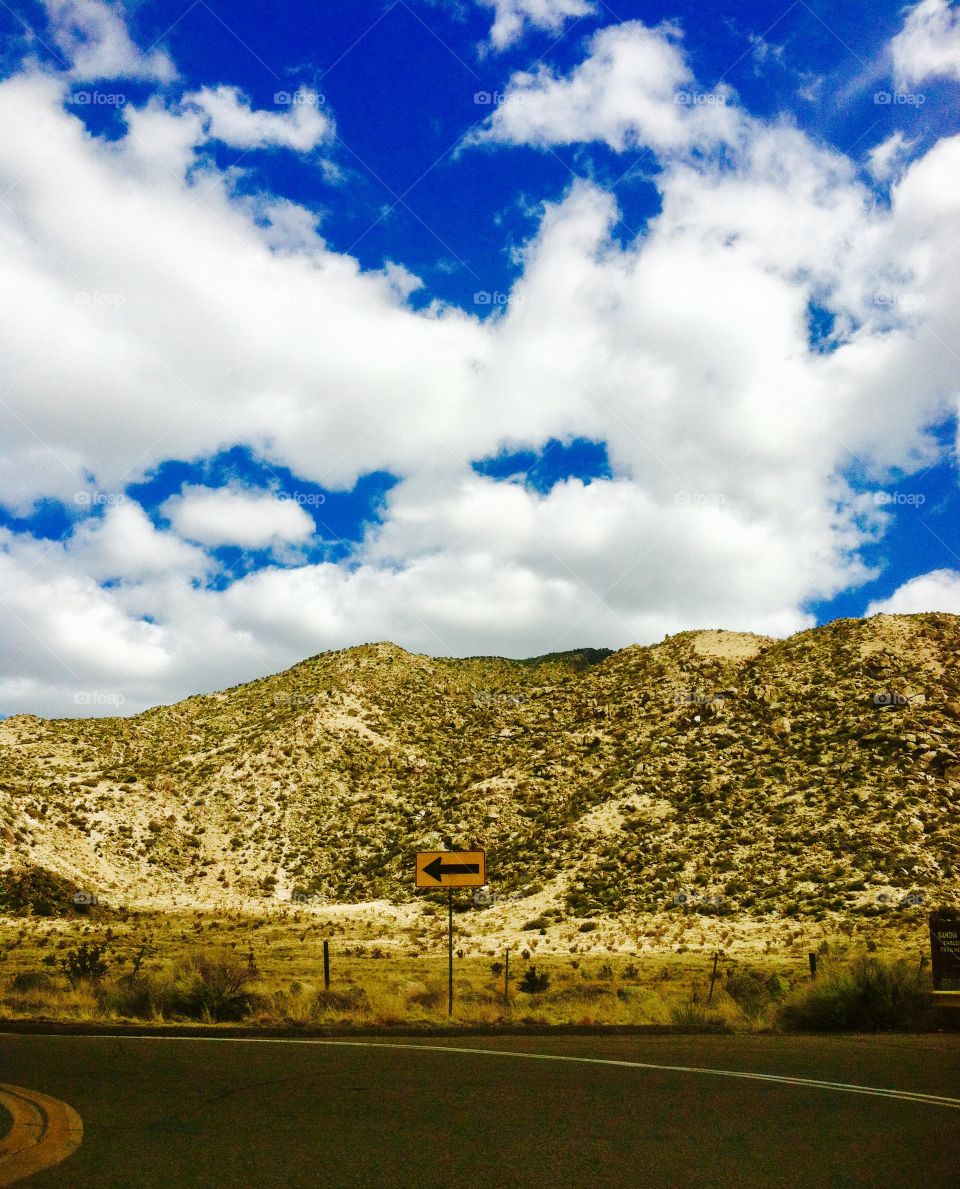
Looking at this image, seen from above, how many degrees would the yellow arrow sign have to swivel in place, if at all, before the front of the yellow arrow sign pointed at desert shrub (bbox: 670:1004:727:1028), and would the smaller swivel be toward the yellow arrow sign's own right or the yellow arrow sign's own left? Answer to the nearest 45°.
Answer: approximately 90° to the yellow arrow sign's own left

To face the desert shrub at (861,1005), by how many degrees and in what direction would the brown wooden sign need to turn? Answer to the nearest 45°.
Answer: approximately 90° to its right

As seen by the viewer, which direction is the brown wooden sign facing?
toward the camera

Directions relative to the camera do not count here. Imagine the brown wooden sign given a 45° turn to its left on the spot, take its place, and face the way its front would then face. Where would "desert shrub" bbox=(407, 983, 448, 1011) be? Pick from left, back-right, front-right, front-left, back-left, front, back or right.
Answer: back-right

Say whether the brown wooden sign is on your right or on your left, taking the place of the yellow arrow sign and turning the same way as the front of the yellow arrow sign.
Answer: on your left

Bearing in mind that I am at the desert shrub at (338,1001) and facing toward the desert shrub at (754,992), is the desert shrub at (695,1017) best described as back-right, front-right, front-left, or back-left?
front-right

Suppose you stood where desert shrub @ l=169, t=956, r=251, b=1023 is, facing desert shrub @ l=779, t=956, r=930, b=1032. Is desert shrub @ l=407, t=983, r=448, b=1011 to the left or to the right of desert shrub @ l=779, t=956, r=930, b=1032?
left

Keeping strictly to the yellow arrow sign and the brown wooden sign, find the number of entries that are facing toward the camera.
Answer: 2

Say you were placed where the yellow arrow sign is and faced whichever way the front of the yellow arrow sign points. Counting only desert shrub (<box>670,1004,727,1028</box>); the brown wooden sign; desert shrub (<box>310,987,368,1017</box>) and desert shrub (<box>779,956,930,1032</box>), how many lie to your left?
3

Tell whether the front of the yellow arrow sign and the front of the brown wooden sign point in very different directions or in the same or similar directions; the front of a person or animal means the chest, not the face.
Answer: same or similar directions

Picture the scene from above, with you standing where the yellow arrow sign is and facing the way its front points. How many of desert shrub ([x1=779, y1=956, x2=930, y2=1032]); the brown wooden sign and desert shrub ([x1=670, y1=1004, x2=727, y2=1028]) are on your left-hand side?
3

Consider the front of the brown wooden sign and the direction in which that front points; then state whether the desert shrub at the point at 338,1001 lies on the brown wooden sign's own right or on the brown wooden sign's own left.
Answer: on the brown wooden sign's own right

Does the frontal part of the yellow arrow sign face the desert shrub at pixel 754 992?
no

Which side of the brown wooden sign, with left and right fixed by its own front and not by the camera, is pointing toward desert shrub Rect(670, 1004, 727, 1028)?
right

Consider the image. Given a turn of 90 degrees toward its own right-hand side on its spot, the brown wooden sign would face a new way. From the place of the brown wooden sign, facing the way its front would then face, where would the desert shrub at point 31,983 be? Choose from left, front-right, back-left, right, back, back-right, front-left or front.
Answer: front
